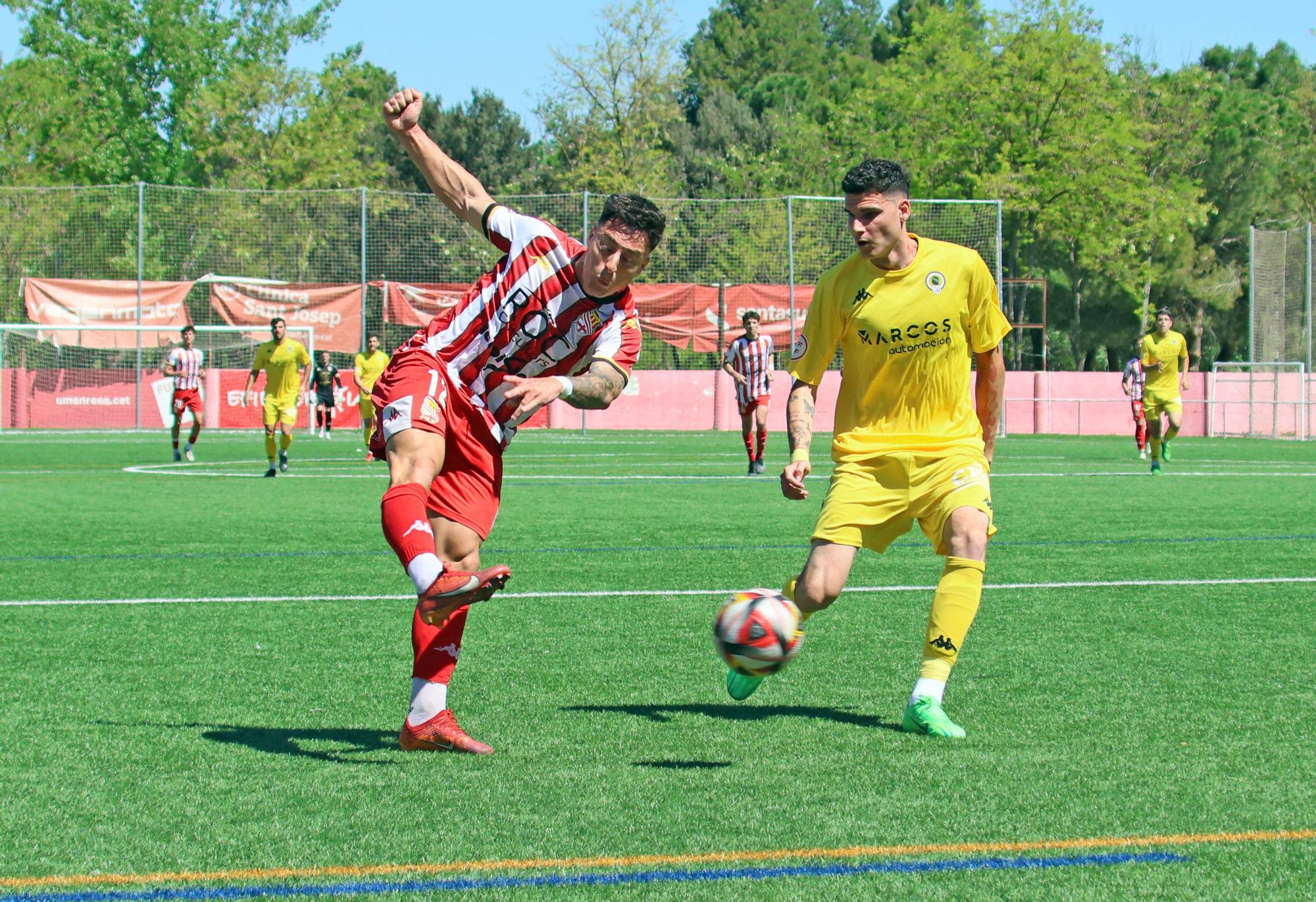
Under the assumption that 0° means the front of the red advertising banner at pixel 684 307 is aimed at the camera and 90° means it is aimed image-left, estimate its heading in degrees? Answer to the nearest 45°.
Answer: approximately 0°

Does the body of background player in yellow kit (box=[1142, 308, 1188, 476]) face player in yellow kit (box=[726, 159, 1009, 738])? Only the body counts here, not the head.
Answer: yes

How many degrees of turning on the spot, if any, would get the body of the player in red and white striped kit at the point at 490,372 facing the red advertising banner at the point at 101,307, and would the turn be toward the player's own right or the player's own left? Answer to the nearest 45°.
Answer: approximately 135° to the player's own left

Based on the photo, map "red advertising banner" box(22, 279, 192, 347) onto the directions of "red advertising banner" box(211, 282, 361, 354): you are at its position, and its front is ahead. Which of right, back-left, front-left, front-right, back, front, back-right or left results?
right
